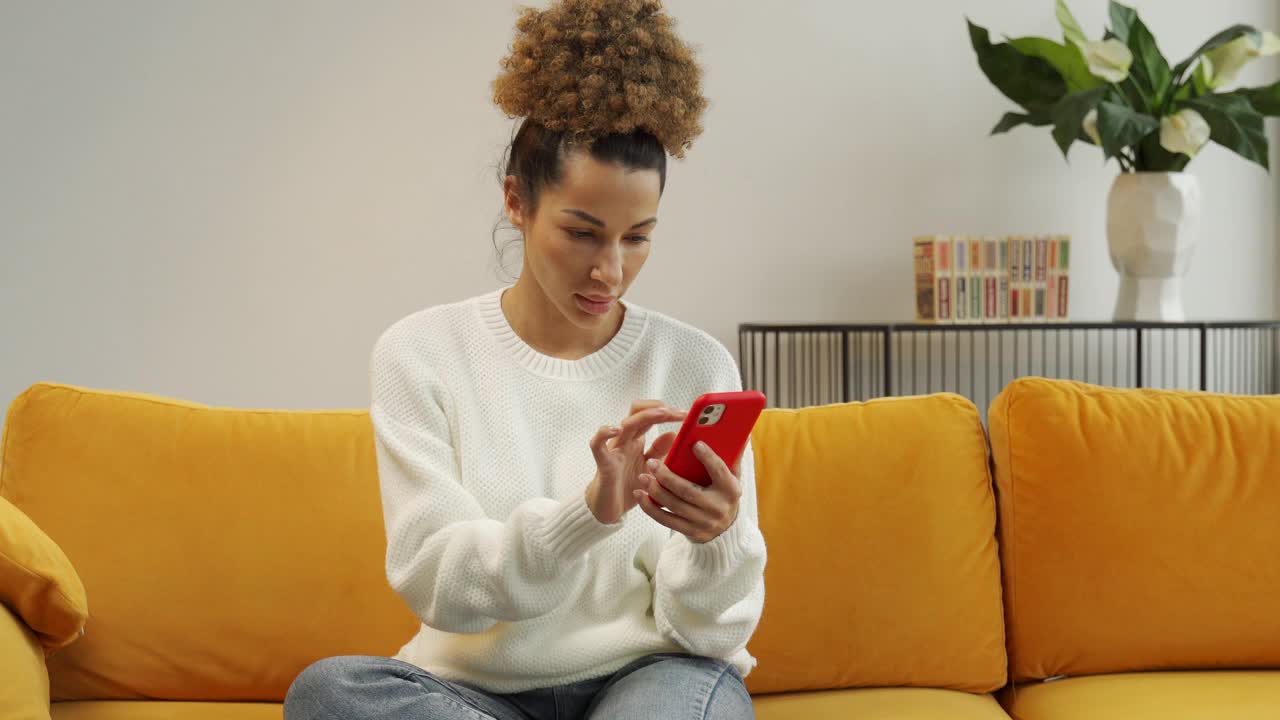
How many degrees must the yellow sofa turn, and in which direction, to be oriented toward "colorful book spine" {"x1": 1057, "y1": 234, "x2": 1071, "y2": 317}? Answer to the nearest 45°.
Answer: approximately 135° to its left

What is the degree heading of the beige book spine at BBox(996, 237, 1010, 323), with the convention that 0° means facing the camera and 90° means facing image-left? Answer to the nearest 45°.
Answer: approximately 0°
